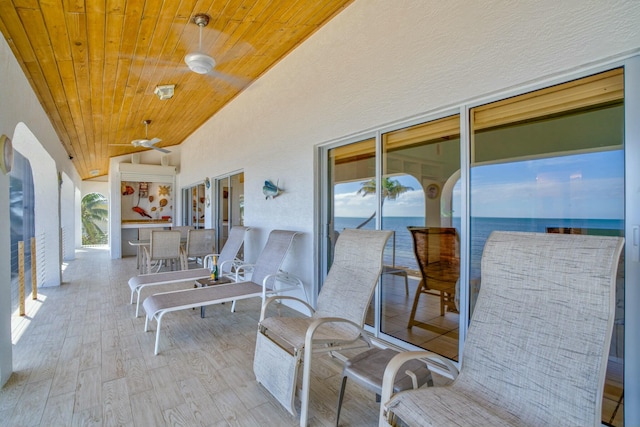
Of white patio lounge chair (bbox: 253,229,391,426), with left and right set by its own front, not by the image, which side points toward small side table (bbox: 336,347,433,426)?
left

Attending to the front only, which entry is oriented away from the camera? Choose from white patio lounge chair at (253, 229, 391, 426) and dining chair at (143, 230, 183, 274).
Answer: the dining chair

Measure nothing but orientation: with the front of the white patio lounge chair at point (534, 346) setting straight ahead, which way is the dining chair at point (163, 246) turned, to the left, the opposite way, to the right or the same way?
to the right

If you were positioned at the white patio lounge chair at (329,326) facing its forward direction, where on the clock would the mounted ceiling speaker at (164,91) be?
The mounted ceiling speaker is roughly at 3 o'clock from the white patio lounge chair.

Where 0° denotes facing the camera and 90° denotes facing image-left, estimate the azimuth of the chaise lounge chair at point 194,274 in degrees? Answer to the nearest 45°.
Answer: approximately 45°

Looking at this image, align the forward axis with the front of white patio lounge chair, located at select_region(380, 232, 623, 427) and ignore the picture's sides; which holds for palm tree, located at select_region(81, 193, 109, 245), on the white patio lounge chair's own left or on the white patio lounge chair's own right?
on the white patio lounge chair's own right

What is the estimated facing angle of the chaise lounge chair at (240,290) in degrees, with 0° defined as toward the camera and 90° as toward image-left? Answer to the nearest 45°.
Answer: approximately 45°

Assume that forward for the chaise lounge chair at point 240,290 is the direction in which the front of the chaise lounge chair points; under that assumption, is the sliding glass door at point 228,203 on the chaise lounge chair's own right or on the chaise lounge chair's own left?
on the chaise lounge chair's own right

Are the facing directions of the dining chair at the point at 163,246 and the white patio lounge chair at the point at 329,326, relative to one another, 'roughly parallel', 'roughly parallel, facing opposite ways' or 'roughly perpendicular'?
roughly perpendicular

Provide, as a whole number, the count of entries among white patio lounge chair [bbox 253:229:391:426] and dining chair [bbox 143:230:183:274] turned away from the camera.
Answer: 1

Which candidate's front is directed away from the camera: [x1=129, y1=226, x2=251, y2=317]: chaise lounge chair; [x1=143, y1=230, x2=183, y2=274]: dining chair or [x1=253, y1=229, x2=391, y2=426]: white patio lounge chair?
the dining chair

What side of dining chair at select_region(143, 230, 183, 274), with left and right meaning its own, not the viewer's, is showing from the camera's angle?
back

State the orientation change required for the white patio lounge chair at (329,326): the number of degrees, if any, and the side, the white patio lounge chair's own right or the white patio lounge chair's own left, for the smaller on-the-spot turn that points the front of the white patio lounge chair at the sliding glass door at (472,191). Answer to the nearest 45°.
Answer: approximately 135° to the white patio lounge chair's own left

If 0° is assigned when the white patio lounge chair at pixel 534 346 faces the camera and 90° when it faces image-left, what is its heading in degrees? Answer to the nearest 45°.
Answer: approximately 45°
